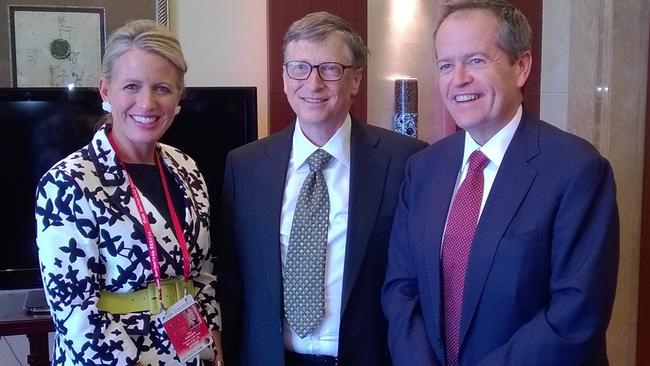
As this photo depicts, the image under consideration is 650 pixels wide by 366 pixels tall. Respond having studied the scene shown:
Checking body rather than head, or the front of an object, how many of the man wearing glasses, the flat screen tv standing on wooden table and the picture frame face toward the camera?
3

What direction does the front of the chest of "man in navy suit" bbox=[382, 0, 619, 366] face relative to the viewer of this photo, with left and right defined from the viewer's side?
facing the viewer and to the left of the viewer

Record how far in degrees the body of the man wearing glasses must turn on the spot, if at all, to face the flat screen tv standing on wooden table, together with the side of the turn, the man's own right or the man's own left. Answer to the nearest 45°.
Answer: approximately 135° to the man's own right

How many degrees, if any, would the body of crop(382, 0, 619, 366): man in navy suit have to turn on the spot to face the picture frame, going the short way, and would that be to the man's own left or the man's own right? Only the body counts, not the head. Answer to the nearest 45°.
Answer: approximately 90° to the man's own right

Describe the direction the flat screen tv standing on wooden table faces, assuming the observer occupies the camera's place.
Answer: facing the viewer

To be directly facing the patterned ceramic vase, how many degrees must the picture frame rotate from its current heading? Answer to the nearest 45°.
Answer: approximately 90° to its left

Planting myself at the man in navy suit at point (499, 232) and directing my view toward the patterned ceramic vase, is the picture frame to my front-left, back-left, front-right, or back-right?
front-left
